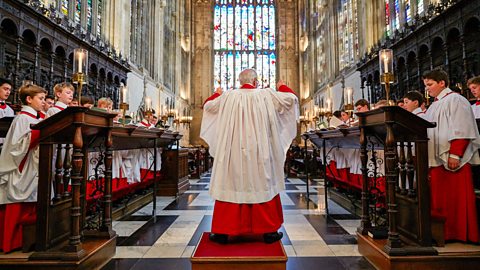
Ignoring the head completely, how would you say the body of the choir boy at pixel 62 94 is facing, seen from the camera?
to the viewer's right

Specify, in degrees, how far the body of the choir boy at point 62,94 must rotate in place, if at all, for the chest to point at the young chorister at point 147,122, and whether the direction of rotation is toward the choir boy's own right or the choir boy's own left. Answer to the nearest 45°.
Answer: approximately 45° to the choir boy's own left

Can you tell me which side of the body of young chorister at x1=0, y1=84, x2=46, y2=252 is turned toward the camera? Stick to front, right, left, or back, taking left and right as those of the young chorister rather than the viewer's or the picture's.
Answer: right

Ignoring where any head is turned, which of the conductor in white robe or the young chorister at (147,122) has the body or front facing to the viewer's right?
the young chorister

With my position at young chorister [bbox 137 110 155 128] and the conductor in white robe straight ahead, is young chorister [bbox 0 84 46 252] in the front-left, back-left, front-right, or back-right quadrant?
front-right

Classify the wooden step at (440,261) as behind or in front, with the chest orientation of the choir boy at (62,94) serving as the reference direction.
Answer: in front

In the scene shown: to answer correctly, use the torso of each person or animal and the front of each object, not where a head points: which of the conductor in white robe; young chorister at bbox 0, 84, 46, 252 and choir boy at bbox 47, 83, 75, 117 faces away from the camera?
the conductor in white robe

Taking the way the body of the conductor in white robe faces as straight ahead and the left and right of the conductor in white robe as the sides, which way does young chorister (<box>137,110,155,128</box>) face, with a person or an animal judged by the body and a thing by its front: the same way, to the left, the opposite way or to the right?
to the right

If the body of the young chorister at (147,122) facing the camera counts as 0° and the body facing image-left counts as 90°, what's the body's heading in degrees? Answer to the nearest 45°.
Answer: approximately 270°

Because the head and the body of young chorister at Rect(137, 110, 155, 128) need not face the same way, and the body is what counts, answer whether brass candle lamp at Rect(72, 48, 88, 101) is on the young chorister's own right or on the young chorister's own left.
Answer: on the young chorister's own right

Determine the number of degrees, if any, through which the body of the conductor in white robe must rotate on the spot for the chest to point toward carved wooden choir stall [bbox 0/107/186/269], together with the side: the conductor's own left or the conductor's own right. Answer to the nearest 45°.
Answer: approximately 90° to the conductor's own left

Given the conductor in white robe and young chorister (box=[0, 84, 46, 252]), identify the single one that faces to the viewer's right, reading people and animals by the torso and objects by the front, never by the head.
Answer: the young chorister

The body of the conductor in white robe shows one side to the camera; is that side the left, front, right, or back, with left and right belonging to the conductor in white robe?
back
